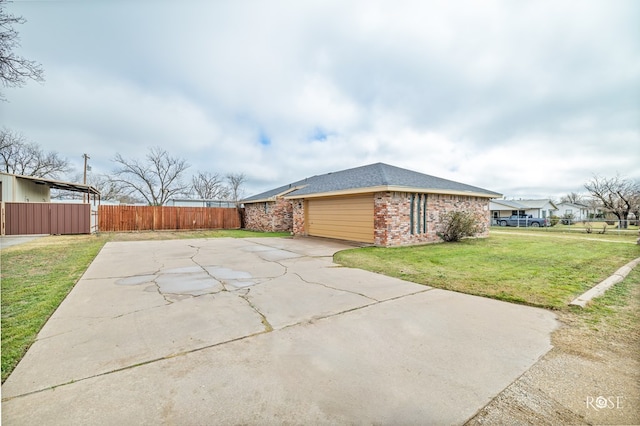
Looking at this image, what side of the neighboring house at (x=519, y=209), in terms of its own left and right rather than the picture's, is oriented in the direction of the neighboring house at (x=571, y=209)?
left

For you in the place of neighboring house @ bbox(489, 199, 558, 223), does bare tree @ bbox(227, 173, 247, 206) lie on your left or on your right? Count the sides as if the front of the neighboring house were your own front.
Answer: on your right

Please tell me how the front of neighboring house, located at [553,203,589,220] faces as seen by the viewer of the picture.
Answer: facing the viewer

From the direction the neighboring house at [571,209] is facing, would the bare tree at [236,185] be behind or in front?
in front

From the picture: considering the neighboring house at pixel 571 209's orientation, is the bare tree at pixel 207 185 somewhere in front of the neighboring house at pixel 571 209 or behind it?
in front

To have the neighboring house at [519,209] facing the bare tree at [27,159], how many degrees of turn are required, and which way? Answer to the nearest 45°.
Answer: approximately 90° to its right

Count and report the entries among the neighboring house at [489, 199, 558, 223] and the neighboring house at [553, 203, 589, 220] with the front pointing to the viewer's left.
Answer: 0

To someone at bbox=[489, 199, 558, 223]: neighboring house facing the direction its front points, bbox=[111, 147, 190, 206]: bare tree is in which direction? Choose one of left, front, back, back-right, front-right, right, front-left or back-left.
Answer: right

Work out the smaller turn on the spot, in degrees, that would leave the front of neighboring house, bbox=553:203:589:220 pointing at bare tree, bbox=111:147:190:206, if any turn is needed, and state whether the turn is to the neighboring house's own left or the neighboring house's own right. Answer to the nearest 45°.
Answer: approximately 45° to the neighboring house's own right

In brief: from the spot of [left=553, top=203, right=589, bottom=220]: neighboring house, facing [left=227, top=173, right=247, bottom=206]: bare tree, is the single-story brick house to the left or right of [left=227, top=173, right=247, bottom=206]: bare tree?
left

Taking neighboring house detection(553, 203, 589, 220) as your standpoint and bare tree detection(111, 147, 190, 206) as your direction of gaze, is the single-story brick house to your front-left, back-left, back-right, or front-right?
front-left

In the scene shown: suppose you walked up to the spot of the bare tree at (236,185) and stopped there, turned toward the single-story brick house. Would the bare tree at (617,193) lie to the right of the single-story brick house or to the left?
left

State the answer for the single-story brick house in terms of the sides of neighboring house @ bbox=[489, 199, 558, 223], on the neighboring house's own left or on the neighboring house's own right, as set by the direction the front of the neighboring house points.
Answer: on the neighboring house's own right

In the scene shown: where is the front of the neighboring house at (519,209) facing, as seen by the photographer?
facing the viewer and to the right of the viewer

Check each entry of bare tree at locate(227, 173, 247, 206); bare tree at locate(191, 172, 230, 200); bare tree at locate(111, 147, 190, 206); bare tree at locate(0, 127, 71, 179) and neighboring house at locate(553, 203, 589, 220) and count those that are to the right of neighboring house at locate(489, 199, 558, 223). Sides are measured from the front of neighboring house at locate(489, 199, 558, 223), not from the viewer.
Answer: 4

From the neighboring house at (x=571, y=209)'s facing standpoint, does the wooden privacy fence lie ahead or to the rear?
ahead
